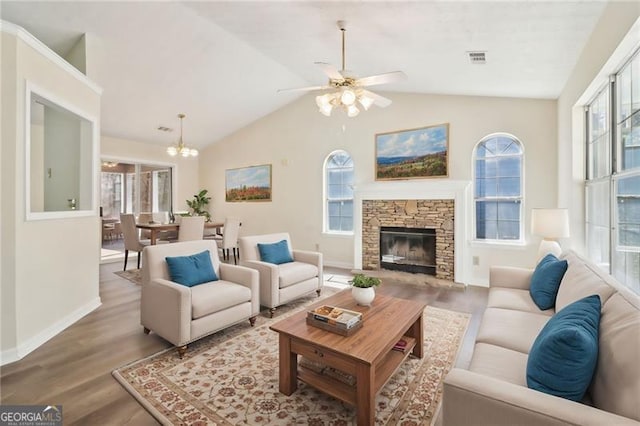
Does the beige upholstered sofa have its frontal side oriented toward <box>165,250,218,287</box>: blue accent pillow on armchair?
yes

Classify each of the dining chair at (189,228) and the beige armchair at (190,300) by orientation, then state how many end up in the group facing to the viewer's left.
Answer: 0

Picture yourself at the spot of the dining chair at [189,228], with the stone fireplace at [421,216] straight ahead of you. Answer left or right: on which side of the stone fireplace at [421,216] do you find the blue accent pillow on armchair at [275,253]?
right

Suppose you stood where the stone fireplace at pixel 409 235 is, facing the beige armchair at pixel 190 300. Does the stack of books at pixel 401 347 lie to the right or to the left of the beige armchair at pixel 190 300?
left

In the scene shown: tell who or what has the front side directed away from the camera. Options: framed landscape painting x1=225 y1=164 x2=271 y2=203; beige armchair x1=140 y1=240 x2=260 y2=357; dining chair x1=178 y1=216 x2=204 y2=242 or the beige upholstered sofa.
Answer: the dining chair

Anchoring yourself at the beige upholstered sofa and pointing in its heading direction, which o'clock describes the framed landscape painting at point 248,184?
The framed landscape painting is roughly at 1 o'clock from the beige upholstered sofa.

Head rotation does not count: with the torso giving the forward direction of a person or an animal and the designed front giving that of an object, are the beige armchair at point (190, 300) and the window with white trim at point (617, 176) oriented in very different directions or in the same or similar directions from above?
very different directions

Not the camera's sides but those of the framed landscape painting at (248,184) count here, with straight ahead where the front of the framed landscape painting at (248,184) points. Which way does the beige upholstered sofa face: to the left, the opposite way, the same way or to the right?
to the right

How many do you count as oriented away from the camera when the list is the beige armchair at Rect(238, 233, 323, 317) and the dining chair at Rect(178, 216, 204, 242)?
1

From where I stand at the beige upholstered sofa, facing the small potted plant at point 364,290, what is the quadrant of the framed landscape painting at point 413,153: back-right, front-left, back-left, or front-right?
front-right

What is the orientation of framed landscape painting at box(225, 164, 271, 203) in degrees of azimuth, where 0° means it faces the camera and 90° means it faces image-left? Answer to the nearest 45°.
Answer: approximately 45°

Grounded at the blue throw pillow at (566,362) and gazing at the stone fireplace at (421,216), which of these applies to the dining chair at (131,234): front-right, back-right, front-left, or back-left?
front-left

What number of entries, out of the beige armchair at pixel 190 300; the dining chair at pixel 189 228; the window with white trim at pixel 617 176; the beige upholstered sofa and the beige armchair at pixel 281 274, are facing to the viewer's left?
2

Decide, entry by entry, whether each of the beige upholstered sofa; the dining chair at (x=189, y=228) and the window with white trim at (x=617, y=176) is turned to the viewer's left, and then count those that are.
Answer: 2

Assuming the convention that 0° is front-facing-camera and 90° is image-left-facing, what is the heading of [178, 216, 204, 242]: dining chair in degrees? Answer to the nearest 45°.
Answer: approximately 180°

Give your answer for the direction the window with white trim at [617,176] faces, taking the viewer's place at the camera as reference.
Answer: facing to the left of the viewer

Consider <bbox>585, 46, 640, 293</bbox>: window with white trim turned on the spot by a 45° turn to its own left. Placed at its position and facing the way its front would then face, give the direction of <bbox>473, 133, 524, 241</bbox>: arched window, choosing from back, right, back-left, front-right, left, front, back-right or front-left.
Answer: right
